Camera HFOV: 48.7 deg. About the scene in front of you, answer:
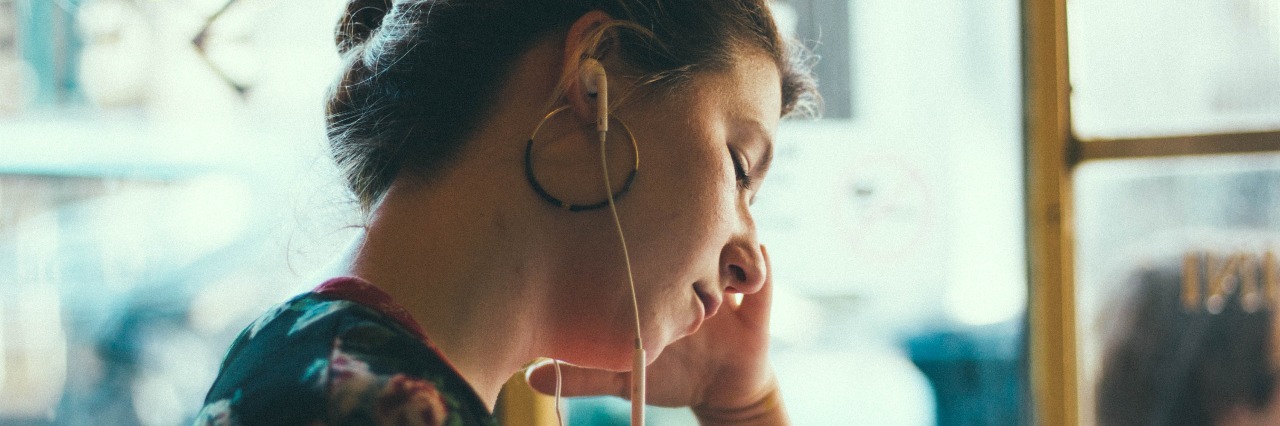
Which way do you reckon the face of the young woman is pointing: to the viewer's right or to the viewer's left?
to the viewer's right

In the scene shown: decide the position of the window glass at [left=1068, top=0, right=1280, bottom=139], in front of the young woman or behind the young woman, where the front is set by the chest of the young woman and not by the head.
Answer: in front

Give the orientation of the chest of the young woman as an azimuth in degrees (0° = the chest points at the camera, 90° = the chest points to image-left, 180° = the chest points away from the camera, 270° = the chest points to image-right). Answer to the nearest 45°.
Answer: approximately 270°
